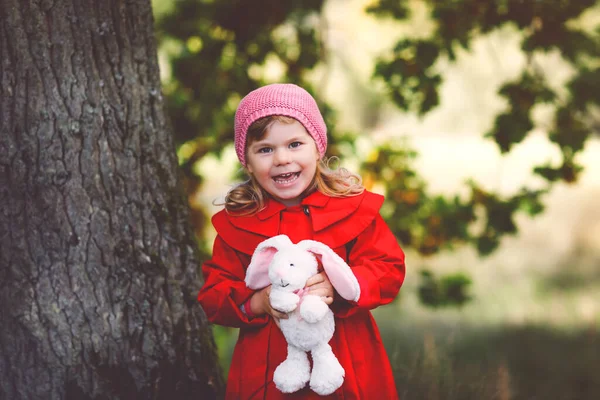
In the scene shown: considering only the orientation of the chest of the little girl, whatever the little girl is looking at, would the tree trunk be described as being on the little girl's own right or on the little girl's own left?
on the little girl's own right

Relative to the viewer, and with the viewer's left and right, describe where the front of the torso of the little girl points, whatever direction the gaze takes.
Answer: facing the viewer
